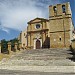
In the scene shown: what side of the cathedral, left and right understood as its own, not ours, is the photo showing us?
front
